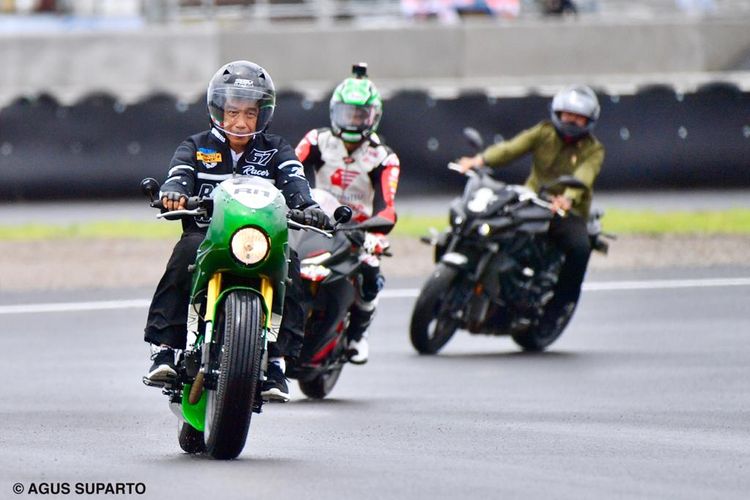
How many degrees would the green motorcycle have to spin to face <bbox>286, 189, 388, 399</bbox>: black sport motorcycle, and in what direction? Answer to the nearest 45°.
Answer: approximately 180°

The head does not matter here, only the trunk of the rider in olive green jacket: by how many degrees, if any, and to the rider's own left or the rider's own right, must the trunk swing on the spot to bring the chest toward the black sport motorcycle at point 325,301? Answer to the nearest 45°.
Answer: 0° — they already face it

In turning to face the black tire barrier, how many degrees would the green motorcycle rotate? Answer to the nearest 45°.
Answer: approximately 180°

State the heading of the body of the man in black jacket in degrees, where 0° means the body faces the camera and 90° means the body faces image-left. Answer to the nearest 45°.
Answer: approximately 0°

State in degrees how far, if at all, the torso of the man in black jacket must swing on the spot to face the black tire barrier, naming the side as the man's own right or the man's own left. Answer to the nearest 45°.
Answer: approximately 180°

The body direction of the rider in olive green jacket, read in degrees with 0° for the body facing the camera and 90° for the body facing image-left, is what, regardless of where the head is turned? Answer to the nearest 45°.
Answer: approximately 45°
